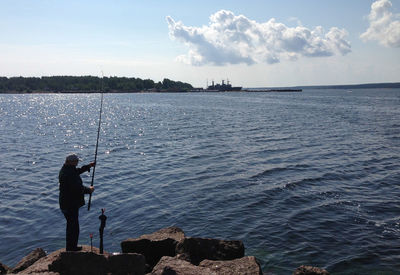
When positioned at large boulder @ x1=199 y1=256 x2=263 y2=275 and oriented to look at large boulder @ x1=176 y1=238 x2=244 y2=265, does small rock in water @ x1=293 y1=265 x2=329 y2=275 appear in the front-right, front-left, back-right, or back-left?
back-right

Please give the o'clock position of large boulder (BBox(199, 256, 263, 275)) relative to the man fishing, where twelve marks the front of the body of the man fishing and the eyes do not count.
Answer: The large boulder is roughly at 1 o'clock from the man fishing.

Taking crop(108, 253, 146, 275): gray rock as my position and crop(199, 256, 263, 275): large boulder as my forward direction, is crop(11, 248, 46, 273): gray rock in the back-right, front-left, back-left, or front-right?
back-left

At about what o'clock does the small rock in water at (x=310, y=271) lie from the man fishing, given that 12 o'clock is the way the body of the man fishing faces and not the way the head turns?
The small rock in water is roughly at 1 o'clock from the man fishing.

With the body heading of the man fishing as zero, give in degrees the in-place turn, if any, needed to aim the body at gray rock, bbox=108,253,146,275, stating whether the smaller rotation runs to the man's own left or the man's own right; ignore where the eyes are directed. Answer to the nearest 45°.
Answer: approximately 45° to the man's own right

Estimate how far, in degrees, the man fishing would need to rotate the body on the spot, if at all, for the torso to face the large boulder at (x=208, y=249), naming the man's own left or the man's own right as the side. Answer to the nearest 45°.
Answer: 0° — they already face it

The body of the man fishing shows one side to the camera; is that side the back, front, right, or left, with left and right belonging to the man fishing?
right

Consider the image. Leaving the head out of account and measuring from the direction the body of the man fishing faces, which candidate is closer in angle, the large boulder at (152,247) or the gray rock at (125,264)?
the large boulder
